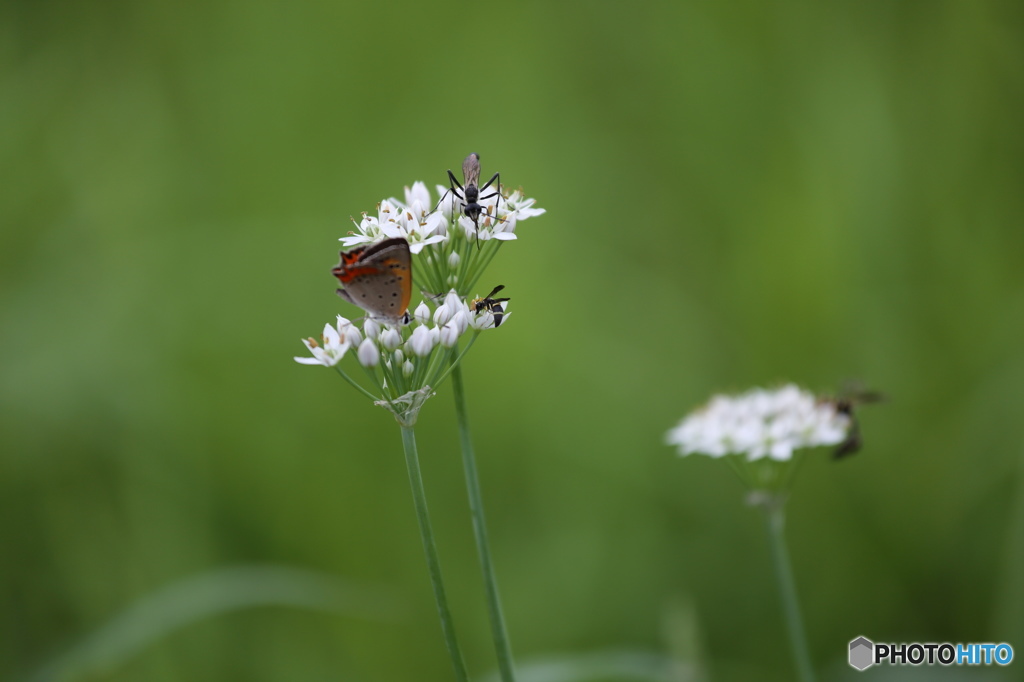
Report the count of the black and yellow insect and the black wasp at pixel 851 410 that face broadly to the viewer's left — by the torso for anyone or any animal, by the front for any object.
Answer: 2

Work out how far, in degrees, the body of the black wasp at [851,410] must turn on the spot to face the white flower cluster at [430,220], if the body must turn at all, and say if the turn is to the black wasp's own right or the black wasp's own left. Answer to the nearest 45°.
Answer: approximately 45° to the black wasp's own left

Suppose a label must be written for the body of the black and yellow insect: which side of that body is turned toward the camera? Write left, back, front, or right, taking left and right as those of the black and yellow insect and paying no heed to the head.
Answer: left

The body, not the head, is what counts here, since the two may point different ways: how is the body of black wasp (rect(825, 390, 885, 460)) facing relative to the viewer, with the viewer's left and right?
facing to the left of the viewer
